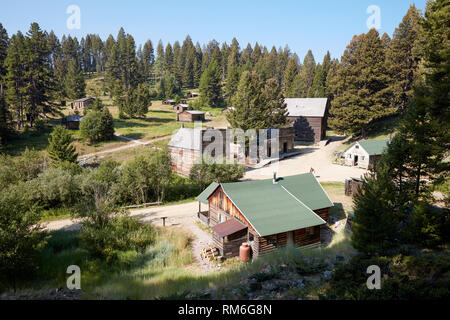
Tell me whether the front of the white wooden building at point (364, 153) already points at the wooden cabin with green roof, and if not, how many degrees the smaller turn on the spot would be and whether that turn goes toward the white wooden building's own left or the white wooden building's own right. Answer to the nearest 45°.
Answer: approximately 45° to the white wooden building's own left

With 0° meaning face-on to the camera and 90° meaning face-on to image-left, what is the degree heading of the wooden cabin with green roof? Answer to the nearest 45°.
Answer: approximately 45°

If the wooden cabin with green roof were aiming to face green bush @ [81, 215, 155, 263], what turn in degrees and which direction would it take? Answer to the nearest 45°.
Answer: approximately 45° to its right

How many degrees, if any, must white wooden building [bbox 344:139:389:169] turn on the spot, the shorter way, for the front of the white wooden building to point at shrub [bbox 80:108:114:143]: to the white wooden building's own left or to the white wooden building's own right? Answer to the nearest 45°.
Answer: approximately 45° to the white wooden building's own right

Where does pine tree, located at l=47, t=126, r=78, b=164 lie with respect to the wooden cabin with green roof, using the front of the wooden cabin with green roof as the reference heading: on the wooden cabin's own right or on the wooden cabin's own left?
on the wooden cabin's own right

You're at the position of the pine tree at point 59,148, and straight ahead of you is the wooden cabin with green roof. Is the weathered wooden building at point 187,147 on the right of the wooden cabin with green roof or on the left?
left

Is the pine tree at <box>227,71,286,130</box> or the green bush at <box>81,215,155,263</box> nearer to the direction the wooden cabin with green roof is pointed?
the green bush
